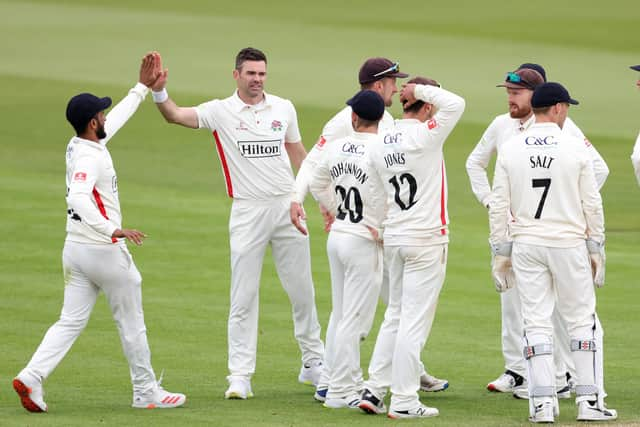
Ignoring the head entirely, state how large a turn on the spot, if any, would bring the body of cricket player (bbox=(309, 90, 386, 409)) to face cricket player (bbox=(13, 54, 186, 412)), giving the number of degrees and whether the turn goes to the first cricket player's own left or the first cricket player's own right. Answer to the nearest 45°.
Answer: approximately 90° to the first cricket player's own left

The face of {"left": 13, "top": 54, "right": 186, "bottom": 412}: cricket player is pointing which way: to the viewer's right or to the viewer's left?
to the viewer's right

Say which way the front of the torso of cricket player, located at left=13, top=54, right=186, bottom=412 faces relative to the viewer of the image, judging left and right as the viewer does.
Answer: facing to the right of the viewer

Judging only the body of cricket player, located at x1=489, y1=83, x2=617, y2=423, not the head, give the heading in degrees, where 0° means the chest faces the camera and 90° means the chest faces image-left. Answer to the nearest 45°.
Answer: approximately 180°

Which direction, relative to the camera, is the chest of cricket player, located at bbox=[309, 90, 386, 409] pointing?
away from the camera

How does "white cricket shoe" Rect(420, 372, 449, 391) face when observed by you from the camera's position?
facing to the right of the viewer

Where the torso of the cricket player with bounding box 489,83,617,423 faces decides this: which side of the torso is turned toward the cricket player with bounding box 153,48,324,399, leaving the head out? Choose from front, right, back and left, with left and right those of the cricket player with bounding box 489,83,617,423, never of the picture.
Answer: left

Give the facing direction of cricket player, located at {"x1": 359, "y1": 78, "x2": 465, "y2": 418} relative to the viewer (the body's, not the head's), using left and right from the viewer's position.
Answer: facing away from the viewer and to the right of the viewer

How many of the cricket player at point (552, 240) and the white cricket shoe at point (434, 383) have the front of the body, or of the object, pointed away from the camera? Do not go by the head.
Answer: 1

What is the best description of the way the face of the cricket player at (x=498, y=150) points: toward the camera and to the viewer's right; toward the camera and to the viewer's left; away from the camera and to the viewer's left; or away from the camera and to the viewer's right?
toward the camera and to the viewer's left

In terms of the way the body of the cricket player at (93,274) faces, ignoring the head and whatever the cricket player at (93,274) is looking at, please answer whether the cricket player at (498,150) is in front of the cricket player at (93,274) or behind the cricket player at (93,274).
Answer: in front
